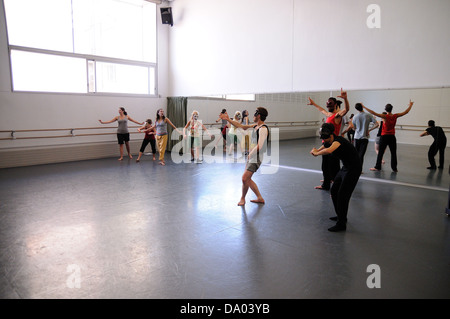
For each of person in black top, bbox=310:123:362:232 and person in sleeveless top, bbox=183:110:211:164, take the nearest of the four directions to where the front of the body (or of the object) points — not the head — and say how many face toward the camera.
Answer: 1

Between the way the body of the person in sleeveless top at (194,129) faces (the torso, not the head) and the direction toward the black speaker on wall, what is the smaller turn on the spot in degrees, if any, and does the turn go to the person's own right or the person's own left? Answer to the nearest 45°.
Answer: approximately 180°

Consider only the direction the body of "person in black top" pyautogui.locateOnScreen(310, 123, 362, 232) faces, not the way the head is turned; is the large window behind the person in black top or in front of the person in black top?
in front

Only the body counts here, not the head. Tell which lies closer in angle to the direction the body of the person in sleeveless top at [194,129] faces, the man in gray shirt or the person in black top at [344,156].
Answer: the person in black top

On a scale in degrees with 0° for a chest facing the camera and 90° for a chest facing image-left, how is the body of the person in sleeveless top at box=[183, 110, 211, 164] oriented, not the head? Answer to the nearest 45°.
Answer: approximately 0°

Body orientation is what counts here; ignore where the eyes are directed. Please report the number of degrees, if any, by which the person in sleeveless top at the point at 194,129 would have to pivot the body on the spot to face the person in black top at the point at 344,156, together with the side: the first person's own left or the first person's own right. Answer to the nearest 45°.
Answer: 0° — they already face them
